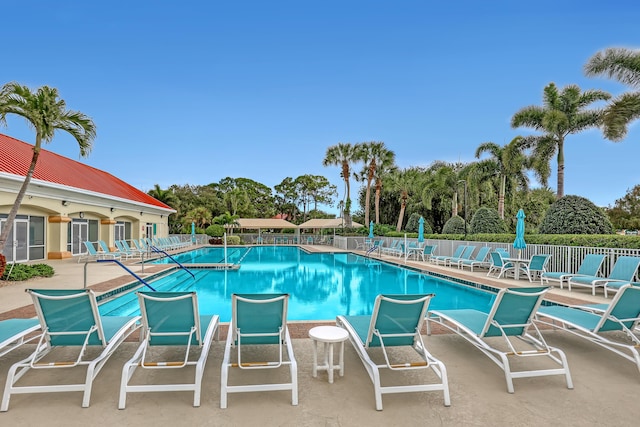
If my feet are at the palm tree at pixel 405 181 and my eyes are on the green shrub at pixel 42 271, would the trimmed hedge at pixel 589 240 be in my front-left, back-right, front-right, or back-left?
front-left

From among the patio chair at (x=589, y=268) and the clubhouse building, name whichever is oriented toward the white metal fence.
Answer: the clubhouse building

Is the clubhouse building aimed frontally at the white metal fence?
yes

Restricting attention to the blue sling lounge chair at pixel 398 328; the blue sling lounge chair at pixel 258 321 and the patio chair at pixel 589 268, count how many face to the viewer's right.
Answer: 0

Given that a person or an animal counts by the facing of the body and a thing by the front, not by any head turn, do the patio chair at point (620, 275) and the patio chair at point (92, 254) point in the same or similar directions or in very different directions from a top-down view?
very different directions

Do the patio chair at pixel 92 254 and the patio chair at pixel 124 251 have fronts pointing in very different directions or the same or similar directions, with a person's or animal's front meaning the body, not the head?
same or similar directions

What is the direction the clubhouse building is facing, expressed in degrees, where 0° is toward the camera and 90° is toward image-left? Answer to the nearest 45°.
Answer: approximately 315°

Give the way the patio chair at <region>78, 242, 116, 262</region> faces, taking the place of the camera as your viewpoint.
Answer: facing to the right of the viewer

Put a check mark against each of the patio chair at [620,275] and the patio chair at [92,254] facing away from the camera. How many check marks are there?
0

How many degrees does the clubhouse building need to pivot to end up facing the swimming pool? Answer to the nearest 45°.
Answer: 0° — it already faces it
